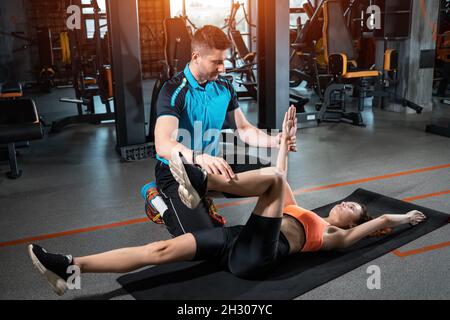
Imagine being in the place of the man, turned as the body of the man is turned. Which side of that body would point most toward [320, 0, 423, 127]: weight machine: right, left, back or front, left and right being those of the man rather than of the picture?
left

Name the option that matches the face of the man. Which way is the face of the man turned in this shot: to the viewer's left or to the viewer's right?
to the viewer's right

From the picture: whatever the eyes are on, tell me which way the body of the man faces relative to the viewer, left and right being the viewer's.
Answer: facing the viewer and to the right of the viewer

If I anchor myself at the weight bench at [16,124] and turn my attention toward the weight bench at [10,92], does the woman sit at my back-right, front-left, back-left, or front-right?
back-right

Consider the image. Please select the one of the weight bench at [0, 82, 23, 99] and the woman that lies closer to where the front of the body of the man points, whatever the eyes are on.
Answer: the woman

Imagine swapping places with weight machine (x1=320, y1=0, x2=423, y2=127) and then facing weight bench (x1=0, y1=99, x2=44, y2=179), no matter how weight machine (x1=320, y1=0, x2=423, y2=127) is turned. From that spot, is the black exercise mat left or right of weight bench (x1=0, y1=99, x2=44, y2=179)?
left

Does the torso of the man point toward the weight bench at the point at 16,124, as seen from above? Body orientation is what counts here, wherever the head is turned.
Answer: no

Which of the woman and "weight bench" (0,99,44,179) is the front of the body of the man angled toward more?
the woman

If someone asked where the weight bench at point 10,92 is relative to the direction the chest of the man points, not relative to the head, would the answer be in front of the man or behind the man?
behind
